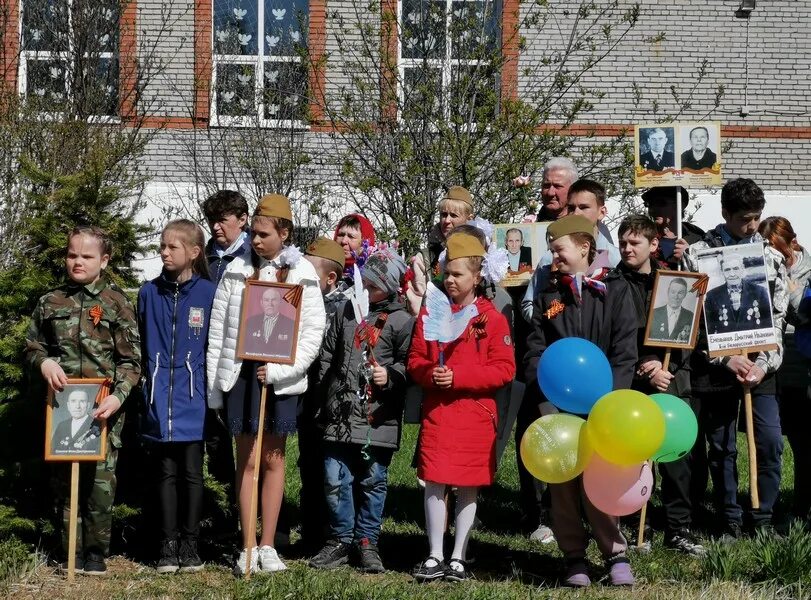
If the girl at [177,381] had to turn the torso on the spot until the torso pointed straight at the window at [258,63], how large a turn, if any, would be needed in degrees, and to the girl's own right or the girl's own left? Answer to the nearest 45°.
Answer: approximately 180°

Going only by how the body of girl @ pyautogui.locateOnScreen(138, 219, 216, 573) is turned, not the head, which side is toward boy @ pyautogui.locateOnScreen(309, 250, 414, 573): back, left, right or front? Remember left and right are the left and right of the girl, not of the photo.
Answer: left

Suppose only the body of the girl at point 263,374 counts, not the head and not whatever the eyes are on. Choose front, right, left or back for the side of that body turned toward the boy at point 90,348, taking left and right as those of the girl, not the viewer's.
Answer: right

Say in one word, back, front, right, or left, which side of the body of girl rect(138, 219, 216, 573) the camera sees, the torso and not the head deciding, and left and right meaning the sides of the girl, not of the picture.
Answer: front

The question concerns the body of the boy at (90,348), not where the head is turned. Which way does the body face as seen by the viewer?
toward the camera

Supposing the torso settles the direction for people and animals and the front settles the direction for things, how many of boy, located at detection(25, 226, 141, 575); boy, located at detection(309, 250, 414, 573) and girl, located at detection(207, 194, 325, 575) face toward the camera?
3

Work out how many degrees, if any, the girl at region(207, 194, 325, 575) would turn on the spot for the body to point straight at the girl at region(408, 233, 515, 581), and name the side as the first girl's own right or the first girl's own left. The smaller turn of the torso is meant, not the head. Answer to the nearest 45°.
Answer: approximately 90° to the first girl's own left

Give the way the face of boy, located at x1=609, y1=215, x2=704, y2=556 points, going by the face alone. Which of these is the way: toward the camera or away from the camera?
toward the camera

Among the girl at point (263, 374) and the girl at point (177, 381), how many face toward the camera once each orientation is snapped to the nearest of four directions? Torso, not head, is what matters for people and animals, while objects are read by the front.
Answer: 2

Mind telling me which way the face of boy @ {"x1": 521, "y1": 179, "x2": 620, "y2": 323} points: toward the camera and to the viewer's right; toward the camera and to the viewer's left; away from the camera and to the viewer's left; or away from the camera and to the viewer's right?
toward the camera and to the viewer's left

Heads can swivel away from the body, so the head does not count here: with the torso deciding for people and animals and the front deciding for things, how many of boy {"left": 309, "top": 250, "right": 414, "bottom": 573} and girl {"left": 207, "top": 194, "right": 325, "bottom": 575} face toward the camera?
2

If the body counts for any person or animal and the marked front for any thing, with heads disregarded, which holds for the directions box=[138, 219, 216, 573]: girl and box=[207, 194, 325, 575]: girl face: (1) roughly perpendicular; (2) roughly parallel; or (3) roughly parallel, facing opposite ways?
roughly parallel

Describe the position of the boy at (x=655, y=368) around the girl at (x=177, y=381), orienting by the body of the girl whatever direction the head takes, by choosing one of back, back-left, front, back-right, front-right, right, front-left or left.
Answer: left

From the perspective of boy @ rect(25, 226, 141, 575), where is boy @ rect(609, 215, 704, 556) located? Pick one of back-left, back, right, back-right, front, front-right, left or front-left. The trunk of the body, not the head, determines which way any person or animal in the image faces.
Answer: left

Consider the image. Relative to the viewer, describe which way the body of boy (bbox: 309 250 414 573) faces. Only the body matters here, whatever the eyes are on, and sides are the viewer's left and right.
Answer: facing the viewer

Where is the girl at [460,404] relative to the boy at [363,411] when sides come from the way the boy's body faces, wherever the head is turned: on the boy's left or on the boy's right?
on the boy's left

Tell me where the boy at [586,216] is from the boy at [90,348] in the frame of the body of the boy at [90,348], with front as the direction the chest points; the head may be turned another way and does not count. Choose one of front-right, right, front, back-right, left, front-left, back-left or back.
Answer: left

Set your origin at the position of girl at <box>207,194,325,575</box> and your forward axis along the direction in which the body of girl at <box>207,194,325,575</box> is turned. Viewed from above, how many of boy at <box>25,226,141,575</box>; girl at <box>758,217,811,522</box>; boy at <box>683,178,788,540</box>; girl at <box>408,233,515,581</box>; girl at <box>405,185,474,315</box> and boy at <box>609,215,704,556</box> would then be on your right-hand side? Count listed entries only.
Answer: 1
